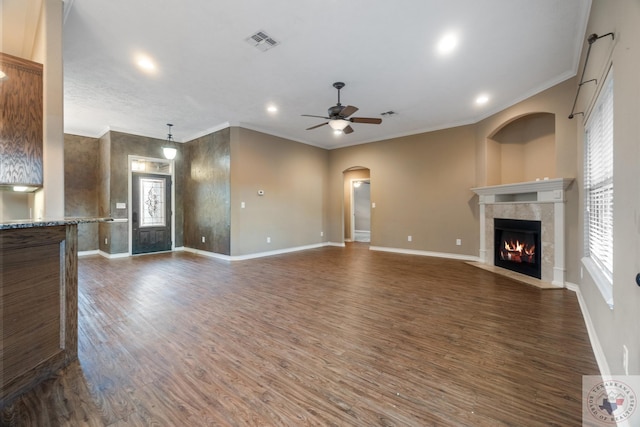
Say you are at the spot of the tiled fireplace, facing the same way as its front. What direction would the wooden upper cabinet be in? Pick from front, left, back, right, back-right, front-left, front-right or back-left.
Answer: front

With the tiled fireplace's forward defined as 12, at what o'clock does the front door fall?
The front door is roughly at 1 o'clock from the tiled fireplace.

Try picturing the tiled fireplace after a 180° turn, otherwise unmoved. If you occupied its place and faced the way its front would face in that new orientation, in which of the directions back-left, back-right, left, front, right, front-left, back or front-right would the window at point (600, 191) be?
back-right

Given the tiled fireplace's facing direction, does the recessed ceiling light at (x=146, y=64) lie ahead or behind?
ahead

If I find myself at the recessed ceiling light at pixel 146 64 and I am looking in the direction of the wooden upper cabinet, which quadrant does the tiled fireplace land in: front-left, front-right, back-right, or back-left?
back-left

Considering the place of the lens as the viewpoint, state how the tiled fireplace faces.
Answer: facing the viewer and to the left of the viewer
